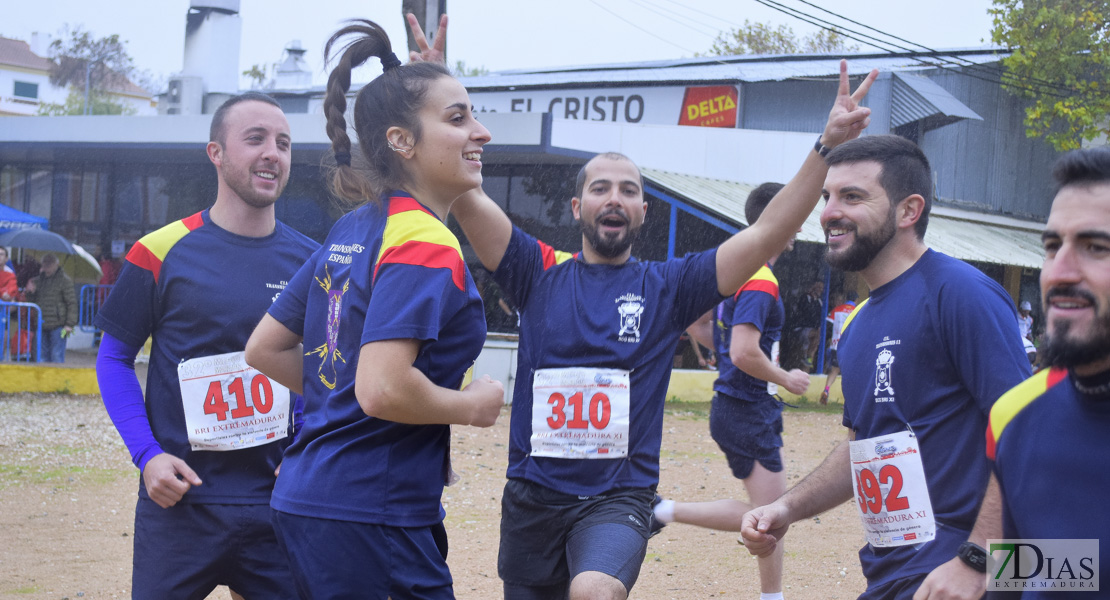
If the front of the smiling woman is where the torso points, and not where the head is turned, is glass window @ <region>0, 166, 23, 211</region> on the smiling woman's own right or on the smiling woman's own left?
on the smiling woman's own left

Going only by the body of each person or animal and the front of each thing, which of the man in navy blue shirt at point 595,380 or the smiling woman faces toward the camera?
the man in navy blue shirt

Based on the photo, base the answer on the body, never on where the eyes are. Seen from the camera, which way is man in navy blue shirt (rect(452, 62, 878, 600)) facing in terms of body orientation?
toward the camera

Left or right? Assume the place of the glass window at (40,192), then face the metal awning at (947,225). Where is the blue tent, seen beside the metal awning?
right

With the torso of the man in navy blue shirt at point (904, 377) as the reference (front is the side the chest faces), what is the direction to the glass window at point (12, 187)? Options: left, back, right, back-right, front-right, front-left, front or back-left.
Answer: right

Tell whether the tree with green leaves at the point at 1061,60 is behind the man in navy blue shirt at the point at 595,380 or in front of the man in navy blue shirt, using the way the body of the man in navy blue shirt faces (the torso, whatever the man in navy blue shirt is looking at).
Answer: behind

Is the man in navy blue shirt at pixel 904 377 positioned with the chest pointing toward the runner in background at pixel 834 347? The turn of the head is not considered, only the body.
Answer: no

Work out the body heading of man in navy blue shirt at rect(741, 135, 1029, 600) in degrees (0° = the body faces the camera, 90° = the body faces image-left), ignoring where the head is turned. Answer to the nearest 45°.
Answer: approximately 45°

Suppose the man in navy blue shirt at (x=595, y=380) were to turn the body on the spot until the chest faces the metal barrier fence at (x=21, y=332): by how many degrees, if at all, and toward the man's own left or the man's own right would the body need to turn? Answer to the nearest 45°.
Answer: approximately 135° to the man's own right

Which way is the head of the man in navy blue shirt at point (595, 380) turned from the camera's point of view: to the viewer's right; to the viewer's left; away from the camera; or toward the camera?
toward the camera

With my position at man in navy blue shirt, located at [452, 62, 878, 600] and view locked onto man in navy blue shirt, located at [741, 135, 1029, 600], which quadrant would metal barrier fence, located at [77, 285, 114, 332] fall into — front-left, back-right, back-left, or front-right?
back-left

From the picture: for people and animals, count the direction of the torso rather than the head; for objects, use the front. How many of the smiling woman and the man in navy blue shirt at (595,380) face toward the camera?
1

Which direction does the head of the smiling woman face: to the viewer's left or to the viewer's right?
to the viewer's right

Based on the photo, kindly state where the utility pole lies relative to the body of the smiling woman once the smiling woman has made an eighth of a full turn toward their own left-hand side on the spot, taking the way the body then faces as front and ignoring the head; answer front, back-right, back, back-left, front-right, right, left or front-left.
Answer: front

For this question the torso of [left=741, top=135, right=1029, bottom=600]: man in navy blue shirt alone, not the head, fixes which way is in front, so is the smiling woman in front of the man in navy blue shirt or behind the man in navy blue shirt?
in front

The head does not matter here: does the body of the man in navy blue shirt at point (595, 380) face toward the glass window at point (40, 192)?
no
